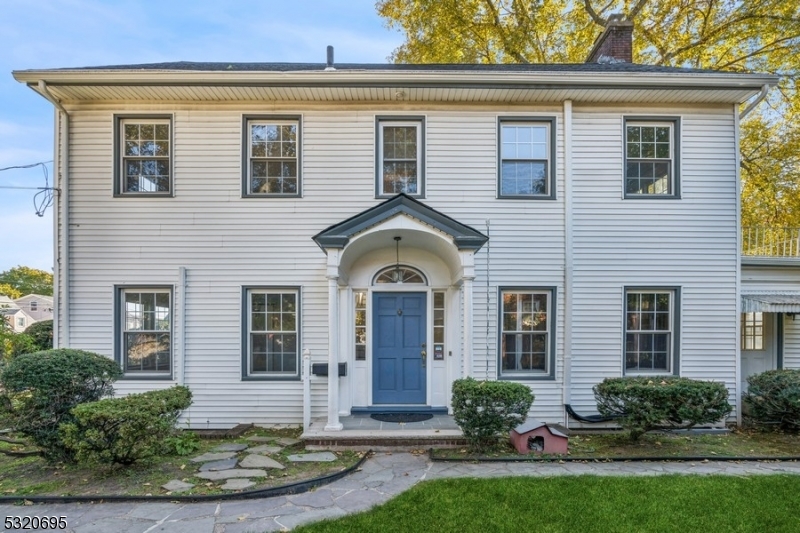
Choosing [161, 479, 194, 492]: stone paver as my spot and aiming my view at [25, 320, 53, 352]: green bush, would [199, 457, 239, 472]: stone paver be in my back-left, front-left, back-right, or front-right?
front-right

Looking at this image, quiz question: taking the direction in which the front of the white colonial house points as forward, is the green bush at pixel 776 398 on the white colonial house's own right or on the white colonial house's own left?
on the white colonial house's own left

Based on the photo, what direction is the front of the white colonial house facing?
toward the camera

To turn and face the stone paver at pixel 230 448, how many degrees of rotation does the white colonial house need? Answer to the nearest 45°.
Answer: approximately 45° to its right

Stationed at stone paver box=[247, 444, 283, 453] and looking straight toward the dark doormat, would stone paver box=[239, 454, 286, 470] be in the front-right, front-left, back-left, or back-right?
back-right

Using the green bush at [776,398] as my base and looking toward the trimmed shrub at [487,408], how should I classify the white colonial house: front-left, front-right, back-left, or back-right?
front-right
